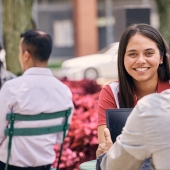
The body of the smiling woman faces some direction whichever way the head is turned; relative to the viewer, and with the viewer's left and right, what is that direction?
facing the viewer

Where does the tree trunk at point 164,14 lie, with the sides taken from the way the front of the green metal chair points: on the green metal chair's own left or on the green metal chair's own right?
on the green metal chair's own right

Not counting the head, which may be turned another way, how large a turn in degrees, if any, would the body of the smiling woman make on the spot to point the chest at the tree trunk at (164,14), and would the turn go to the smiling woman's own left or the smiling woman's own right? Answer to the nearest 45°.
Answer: approximately 180°

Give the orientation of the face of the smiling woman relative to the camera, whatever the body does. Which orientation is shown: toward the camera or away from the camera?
toward the camera

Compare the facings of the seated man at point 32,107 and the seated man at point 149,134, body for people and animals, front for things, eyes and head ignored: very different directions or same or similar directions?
same or similar directions

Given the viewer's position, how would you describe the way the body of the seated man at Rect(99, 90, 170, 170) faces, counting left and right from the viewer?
facing away from the viewer and to the left of the viewer

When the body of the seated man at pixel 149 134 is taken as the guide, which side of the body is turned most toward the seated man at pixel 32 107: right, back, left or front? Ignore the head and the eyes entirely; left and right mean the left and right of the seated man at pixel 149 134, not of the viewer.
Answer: front

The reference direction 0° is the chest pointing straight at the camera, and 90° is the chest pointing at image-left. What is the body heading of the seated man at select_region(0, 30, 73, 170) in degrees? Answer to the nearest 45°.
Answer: approximately 135°

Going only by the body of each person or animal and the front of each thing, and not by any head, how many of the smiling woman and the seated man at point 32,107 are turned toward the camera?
1

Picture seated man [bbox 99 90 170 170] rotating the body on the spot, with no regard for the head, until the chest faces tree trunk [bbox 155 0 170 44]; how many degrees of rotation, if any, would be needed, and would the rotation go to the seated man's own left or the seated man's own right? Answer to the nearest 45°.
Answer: approximately 45° to the seated man's own right

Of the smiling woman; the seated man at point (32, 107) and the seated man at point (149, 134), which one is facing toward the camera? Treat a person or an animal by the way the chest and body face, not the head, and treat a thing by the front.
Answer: the smiling woman

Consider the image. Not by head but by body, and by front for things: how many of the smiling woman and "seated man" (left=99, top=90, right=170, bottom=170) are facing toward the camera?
1

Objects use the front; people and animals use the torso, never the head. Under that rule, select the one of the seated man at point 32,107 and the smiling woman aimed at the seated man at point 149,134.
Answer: the smiling woman

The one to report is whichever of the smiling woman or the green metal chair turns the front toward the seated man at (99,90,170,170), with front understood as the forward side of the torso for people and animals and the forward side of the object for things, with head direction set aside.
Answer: the smiling woman
